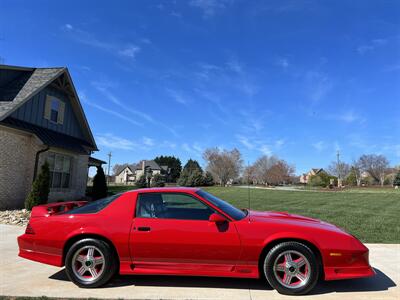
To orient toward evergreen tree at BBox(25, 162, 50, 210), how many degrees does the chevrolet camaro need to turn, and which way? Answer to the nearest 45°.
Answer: approximately 135° to its left

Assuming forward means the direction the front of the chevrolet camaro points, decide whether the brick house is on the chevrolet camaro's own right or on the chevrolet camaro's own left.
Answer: on the chevrolet camaro's own left

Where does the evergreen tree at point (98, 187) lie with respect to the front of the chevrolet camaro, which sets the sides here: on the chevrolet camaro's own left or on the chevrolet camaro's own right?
on the chevrolet camaro's own left

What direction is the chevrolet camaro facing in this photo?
to the viewer's right
